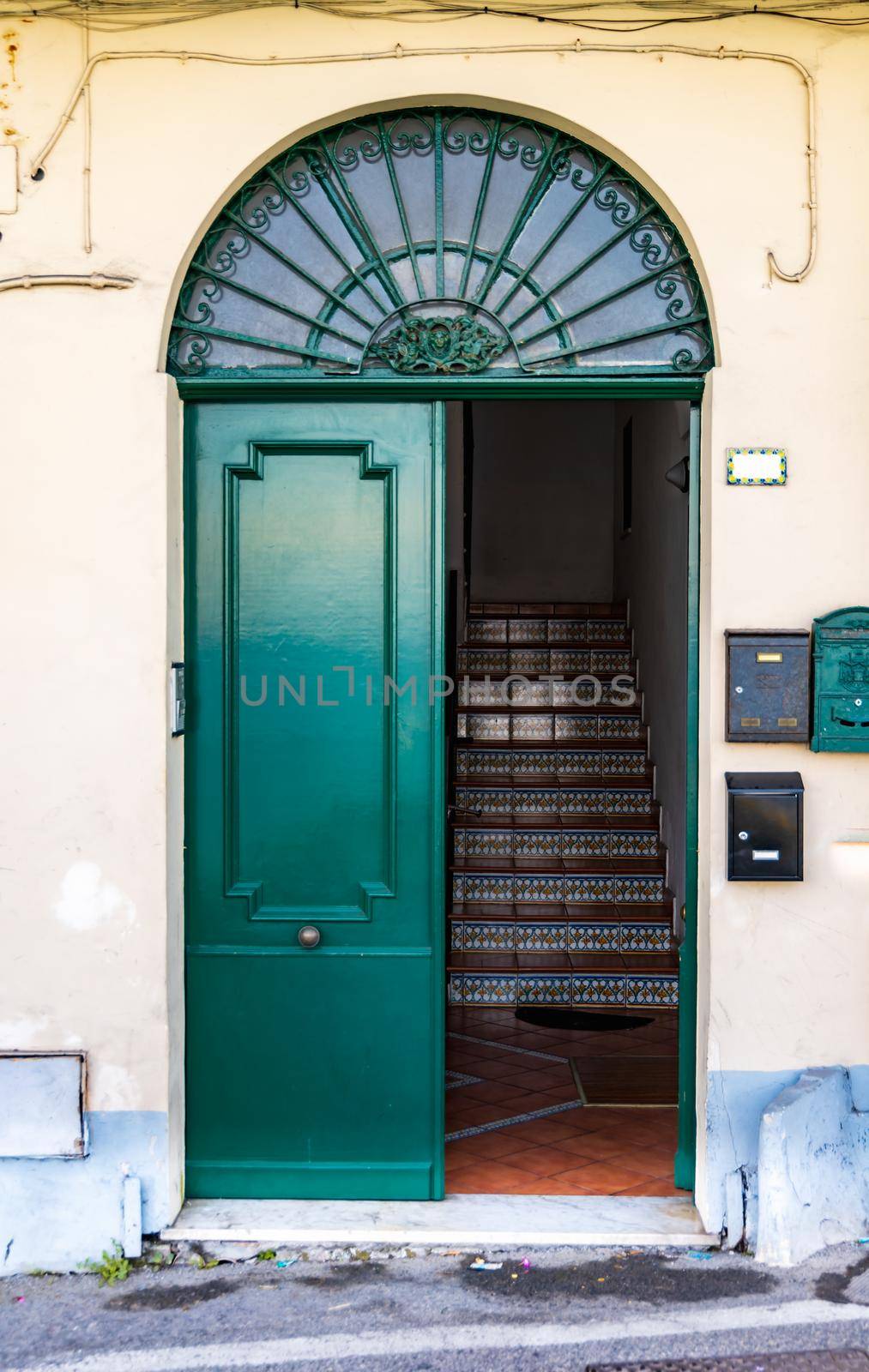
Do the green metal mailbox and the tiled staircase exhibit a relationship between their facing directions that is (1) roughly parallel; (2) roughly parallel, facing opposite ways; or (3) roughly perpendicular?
roughly parallel

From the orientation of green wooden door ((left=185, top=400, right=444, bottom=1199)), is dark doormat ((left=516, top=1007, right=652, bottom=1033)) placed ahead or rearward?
rearward

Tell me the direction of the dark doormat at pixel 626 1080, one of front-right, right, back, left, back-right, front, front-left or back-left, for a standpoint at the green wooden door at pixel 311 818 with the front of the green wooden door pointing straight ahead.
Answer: back-left

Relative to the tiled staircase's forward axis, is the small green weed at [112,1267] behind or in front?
in front

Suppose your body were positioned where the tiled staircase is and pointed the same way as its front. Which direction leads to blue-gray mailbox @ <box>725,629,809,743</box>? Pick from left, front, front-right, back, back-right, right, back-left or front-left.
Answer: front

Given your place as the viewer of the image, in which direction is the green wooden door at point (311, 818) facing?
facing the viewer

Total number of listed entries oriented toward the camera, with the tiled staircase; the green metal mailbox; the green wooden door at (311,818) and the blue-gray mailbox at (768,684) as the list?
4

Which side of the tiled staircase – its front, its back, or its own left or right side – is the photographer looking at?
front

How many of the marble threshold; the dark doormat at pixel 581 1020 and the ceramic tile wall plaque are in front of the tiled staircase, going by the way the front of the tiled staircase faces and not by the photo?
3

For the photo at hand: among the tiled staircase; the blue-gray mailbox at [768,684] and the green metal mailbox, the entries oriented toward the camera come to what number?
3

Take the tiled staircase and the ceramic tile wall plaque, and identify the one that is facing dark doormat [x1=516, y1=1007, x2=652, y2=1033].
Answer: the tiled staircase

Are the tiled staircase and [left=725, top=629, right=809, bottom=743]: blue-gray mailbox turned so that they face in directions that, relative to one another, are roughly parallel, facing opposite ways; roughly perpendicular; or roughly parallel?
roughly parallel

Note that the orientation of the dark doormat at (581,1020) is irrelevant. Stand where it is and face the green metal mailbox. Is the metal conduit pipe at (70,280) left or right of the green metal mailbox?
right
